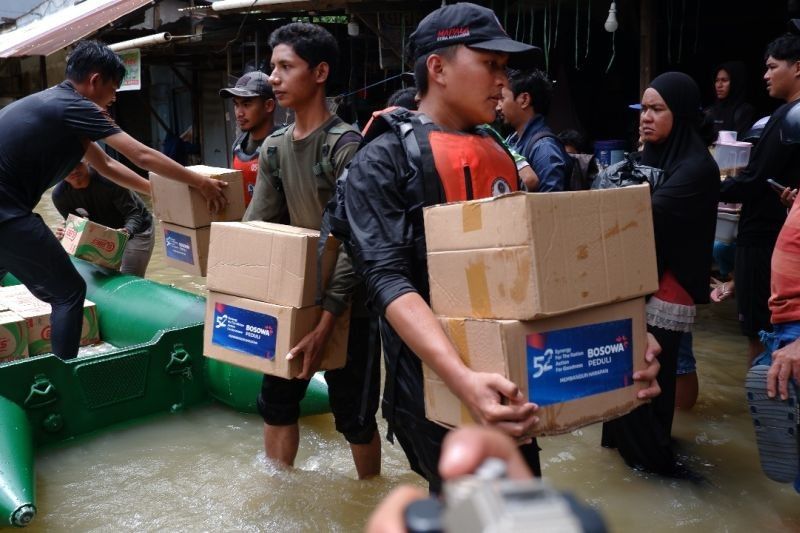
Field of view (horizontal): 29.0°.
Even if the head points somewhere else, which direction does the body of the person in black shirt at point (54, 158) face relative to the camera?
to the viewer's right

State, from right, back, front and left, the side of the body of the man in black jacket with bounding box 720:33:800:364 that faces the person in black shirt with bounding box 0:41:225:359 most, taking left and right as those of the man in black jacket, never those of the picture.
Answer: front

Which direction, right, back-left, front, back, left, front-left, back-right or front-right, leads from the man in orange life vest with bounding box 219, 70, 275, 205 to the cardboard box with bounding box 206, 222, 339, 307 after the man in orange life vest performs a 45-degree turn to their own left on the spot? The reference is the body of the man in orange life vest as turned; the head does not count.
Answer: front

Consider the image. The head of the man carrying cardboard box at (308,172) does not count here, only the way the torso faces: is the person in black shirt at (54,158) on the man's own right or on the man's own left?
on the man's own right

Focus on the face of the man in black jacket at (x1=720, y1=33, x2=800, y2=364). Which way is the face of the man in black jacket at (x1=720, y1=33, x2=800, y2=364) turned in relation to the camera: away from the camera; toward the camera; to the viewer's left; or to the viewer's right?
to the viewer's left

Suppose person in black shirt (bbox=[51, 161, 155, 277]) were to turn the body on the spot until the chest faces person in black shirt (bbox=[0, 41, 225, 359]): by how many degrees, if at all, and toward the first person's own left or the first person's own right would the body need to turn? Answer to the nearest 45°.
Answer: approximately 45° to the first person's own left

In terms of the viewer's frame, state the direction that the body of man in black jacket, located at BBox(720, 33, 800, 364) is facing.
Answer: to the viewer's left

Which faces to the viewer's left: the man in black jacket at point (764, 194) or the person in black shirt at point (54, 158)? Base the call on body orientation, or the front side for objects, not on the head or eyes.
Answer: the man in black jacket

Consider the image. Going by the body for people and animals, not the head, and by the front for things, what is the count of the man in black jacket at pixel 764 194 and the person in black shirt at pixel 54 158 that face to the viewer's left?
1
